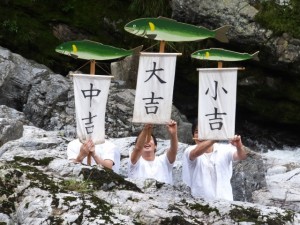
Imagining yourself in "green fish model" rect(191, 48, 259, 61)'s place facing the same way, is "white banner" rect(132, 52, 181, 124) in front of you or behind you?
in front

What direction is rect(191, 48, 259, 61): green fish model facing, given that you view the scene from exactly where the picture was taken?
facing to the left of the viewer

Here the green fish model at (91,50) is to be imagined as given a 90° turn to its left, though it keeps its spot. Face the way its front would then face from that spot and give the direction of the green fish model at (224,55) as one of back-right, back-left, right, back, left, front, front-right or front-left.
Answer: left

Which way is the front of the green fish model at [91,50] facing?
to the viewer's left

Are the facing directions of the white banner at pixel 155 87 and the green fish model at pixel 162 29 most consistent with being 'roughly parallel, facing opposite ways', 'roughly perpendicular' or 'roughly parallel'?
roughly perpendicular

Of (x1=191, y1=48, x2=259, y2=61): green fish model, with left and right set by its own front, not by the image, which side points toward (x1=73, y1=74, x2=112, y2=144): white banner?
front

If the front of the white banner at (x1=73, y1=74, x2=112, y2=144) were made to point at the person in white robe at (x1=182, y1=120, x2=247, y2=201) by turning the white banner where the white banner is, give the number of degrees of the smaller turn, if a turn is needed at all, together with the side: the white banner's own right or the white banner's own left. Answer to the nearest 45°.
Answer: approximately 45° to the white banner's own left

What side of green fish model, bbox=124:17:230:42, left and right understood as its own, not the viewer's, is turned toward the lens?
left

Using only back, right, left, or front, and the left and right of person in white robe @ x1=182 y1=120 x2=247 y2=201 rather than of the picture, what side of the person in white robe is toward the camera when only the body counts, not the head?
front

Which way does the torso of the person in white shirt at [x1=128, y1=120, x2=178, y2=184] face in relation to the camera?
toward the camera

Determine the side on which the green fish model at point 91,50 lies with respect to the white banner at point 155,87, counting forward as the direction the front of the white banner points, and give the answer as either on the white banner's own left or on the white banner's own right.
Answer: on the white banner's own right

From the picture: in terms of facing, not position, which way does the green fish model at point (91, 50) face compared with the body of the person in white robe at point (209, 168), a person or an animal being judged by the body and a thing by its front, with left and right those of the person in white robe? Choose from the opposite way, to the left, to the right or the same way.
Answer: to the right

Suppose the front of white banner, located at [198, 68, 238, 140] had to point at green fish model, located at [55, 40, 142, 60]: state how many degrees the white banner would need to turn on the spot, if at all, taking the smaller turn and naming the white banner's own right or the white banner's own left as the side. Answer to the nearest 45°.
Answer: approximately 90° to the white banner's own right
